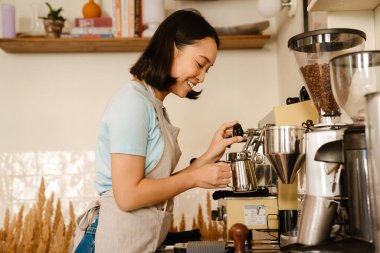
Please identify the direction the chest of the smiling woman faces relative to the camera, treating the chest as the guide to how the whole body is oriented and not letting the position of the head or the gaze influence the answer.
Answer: to the viewer's right

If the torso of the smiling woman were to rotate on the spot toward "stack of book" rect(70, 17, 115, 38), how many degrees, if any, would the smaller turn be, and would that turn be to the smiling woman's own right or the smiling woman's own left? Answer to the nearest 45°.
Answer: approximately 90° to the smiling woman's own left

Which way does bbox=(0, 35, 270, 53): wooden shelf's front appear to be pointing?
toward the camera

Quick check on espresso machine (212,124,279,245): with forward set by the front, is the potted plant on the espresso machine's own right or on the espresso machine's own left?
on the espresso machine's own right

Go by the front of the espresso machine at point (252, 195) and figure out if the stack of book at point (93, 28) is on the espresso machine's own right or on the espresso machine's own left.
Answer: on the espresso machine's own right

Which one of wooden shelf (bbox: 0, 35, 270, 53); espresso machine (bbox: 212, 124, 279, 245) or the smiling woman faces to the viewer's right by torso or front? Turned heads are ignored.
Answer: the smiling woman

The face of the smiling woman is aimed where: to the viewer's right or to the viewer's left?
to the viewer's right

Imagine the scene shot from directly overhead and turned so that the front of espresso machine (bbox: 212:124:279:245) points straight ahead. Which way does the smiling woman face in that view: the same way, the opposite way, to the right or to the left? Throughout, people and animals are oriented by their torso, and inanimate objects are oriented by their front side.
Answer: the opposite way

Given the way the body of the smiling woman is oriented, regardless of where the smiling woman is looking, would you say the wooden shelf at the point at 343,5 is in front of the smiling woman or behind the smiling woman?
in front

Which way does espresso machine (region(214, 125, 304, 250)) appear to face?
to the viewer's left

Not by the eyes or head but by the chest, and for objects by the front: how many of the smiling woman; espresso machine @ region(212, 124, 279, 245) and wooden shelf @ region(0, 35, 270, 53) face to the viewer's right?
1

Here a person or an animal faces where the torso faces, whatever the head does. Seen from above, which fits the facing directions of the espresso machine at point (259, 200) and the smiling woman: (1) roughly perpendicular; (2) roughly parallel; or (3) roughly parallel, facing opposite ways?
roughly parallel, facing opposite ways
